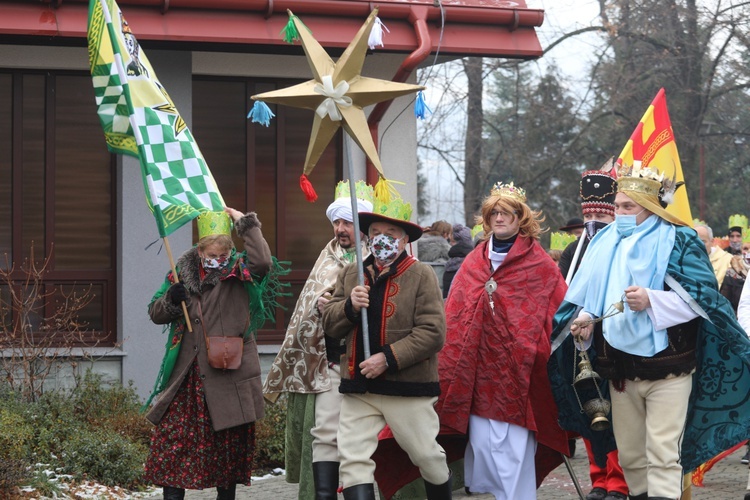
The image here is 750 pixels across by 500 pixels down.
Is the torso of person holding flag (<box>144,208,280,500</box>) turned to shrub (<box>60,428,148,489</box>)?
no

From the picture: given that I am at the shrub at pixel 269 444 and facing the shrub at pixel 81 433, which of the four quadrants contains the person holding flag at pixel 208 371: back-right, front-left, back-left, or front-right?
front-left

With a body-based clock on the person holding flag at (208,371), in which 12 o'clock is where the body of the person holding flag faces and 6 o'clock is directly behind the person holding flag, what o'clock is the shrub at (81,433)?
The shrub is roughly at 5 o'clock from the person holding flag.

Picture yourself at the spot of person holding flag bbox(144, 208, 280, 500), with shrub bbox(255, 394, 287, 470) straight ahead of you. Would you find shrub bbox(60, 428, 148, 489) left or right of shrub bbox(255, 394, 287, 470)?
left

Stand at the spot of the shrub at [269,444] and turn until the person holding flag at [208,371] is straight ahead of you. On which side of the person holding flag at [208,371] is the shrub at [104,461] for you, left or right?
right

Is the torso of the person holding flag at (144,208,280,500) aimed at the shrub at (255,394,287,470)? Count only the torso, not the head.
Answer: no

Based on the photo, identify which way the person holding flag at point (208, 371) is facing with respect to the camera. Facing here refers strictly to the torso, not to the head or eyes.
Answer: toward the camera
